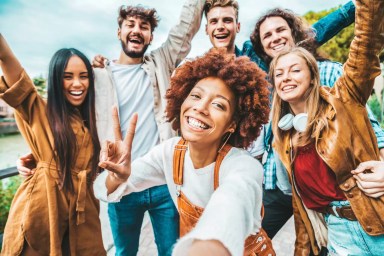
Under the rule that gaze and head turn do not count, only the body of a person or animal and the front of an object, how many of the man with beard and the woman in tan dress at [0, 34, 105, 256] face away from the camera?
0

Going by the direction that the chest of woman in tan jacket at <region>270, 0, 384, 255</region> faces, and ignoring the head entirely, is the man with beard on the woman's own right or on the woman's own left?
on the woman's own right

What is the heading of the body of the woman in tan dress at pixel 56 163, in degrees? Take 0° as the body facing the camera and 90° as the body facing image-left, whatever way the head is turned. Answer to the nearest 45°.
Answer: approximately 315°

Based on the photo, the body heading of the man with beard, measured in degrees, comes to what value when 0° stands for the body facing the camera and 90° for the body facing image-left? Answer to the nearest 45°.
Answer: approximately 0°

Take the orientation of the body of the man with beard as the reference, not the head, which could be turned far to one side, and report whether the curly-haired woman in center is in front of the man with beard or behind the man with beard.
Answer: in front

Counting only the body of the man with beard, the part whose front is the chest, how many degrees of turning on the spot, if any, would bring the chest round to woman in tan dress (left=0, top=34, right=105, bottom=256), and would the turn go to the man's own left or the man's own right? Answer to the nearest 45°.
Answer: approximately 45° to the man's own right

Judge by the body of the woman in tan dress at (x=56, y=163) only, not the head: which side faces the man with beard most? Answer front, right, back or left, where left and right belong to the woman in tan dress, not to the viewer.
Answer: left
